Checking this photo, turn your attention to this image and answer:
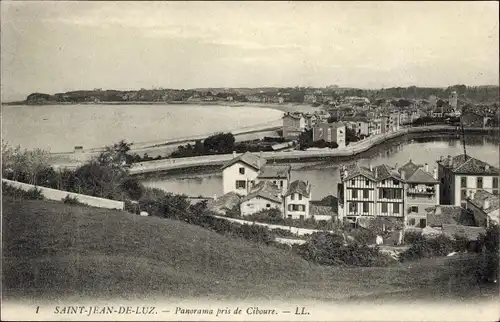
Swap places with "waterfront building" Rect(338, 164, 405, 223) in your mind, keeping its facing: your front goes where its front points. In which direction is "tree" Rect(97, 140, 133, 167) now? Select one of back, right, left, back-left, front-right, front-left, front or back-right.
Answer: right

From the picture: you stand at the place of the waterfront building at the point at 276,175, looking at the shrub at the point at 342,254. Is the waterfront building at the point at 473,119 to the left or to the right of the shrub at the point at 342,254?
left

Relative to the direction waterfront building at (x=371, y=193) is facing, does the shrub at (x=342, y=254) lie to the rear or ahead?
ahead

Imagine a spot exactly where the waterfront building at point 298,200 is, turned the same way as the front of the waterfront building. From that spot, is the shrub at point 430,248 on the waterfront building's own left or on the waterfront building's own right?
on the waterfront building's own left

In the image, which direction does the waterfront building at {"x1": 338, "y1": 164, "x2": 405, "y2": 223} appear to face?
toward the camera

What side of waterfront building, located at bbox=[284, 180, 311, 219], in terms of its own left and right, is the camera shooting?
front

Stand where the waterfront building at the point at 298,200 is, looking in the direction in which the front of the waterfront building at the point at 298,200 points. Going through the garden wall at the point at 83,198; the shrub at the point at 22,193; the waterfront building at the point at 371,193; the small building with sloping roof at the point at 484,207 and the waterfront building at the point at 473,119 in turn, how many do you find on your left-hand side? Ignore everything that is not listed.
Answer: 3

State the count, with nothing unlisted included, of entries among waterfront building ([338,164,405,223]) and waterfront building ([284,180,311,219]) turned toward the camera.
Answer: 2

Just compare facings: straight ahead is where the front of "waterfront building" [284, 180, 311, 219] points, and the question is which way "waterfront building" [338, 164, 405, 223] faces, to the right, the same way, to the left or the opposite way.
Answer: the same way

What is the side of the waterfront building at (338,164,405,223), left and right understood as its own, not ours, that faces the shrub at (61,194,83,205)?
right

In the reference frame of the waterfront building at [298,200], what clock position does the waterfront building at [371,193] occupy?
the waterfront building at [371,193] is roughly at 9 o'clock from the waterfront building at [298,200].
